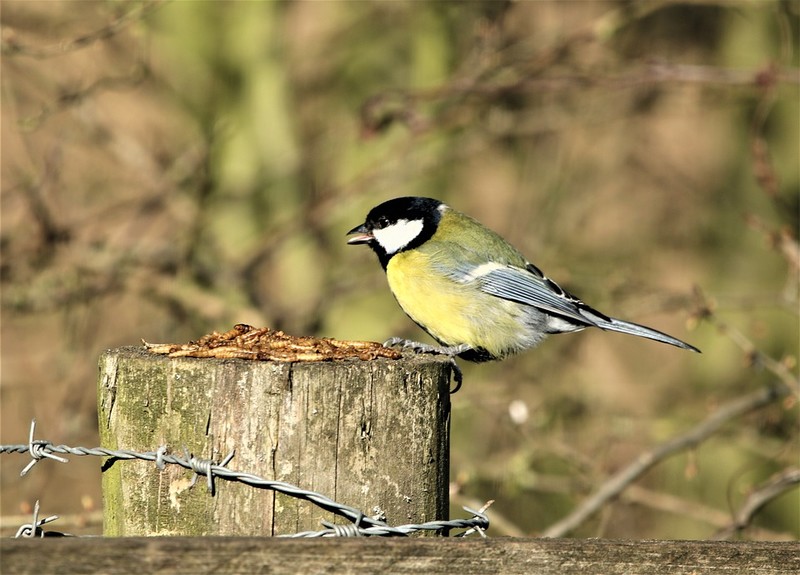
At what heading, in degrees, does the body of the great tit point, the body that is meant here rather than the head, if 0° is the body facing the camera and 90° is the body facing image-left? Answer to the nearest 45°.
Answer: approximately 90°

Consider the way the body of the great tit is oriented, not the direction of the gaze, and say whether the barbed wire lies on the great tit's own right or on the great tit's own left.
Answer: on the great tit's own left

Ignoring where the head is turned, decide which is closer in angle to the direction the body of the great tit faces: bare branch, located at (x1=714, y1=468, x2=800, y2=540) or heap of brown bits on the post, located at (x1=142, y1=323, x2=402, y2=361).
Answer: the heap of brown bits on the post

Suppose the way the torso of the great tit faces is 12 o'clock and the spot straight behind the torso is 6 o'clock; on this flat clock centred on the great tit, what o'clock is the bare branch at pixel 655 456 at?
The bare branch is roughly at 5 o'clock from the great tit.
